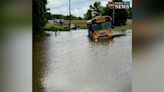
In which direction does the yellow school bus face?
toward the camera
